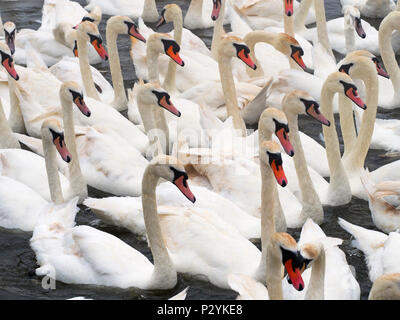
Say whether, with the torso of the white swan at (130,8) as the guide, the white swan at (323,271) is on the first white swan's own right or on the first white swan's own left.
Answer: on the first white swan's own right

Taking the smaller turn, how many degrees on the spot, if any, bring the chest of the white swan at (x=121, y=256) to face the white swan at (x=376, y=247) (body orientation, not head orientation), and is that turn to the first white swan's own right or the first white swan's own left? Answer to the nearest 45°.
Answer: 0° — it already faces it

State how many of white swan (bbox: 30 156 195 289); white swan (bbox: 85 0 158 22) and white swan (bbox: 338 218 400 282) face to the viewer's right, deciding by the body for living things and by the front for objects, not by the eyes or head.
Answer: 3

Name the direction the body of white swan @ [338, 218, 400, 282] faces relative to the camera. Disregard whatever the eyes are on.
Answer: to the viewer's right

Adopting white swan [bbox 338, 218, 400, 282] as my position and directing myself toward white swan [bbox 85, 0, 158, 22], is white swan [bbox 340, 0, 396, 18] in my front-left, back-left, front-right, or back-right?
front-right

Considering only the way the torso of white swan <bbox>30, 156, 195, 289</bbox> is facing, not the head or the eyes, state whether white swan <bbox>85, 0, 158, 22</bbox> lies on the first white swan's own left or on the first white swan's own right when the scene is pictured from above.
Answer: on the first white swan's own left

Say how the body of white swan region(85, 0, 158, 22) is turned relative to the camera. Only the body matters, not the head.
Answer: to the viewer's right

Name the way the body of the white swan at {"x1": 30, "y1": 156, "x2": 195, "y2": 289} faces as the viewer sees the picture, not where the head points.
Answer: to the viewer's right

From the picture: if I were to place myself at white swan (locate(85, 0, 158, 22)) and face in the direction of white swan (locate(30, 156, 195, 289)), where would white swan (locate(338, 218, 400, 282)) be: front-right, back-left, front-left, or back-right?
front-left

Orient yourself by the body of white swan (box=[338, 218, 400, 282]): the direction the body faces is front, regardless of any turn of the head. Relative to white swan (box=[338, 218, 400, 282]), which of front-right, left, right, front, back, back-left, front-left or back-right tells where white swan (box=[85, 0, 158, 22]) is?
back-left
